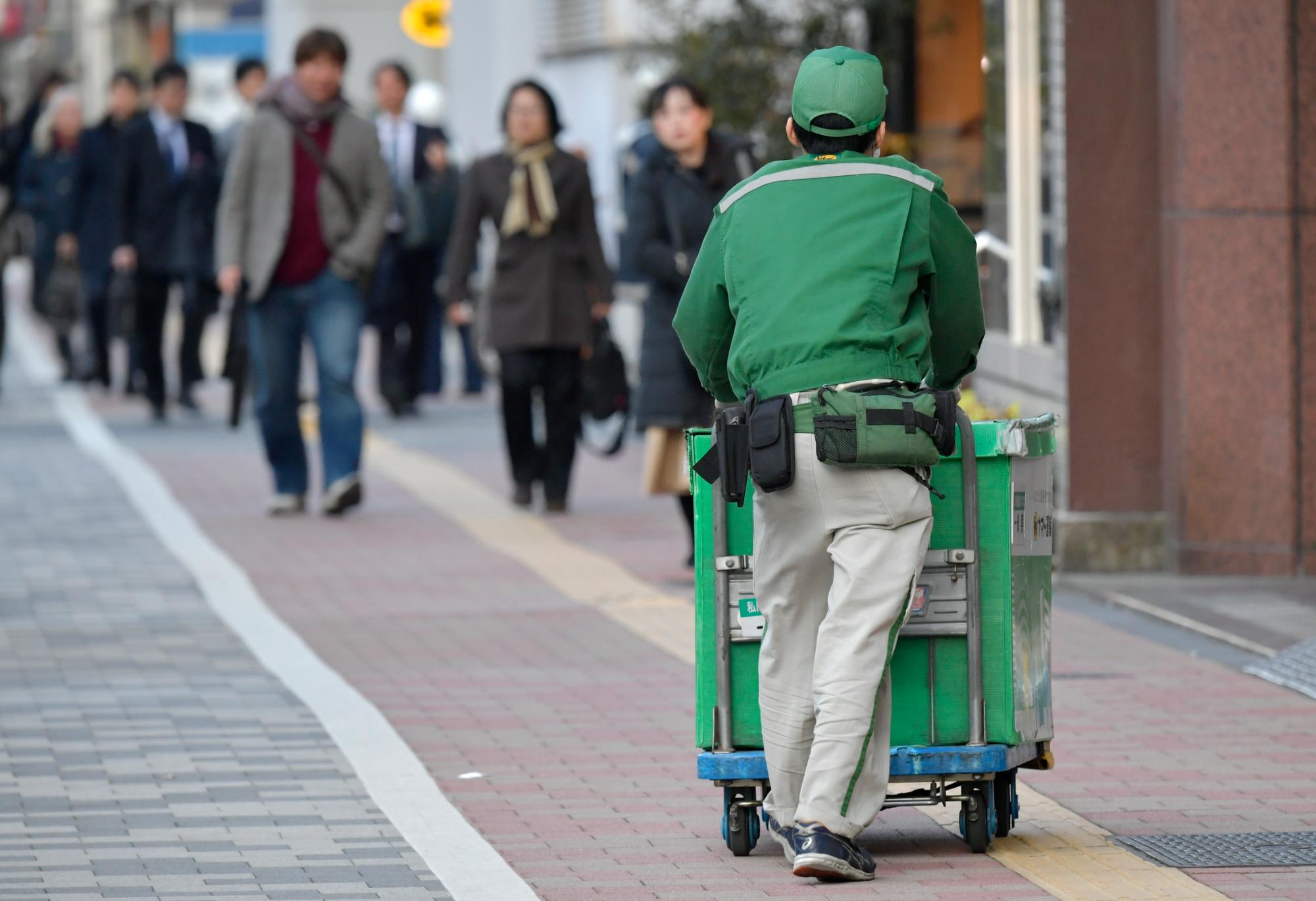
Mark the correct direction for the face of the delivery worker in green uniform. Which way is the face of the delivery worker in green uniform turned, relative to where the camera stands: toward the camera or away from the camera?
away from the camera

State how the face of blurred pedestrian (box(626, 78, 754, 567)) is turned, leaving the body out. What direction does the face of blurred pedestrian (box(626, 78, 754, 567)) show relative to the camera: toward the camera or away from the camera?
toward the camera

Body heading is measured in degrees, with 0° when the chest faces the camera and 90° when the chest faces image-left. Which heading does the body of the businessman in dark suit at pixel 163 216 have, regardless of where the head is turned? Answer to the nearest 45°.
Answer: approximately 0°

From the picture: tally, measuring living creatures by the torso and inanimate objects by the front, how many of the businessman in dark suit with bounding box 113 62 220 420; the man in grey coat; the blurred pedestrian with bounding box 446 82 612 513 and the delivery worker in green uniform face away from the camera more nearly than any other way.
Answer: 1

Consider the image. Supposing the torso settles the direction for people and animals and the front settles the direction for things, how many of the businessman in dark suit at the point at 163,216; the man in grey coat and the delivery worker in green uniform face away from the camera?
1

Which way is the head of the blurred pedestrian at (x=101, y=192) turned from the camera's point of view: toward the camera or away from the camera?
toward the camera

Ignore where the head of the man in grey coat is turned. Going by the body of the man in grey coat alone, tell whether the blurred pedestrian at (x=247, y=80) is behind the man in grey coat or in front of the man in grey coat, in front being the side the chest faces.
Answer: behind

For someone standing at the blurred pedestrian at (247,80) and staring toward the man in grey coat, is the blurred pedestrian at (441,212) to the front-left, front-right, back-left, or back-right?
front-left

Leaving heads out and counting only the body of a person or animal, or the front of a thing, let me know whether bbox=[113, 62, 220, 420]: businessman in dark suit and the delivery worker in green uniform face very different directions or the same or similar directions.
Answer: very different directions

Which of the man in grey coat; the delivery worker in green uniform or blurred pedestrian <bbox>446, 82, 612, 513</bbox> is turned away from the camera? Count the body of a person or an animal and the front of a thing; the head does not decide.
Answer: the delivery worker in green uniform

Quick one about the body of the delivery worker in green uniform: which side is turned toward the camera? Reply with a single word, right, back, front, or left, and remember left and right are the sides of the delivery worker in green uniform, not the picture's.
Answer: back

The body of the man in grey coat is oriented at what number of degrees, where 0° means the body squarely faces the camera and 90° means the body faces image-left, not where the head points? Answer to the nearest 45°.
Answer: approximately 0°

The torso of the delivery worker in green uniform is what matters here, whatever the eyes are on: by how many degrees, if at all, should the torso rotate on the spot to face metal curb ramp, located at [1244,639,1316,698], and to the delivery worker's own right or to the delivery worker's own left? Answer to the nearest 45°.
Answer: approximately 45° to the delivery worker's own right

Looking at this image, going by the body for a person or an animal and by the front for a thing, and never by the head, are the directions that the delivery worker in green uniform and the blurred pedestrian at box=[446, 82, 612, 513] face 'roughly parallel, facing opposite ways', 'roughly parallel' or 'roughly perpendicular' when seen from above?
roughly parallel, facing opposite ways

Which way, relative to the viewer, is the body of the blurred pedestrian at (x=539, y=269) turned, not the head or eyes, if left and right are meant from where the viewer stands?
facing the viewer
